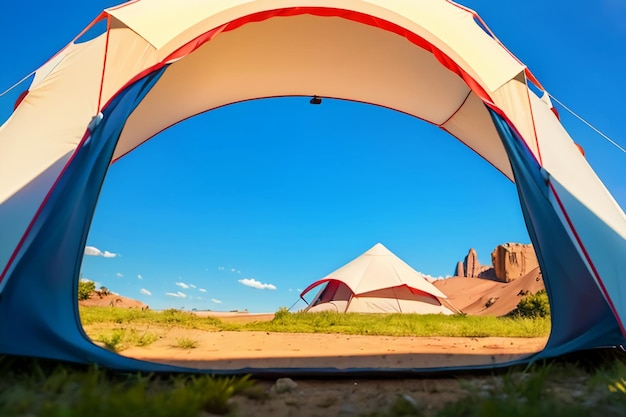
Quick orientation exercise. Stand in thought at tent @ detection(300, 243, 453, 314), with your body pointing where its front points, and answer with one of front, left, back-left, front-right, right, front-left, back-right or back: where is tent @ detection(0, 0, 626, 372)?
front-left

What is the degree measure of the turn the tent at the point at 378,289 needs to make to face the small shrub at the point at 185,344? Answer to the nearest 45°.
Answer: approximately 45° to its left

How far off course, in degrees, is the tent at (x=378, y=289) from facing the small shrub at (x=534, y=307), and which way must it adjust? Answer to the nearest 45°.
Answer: approximately 135° to its left

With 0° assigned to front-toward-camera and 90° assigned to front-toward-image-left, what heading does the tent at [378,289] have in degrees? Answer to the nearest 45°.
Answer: approximately 45°

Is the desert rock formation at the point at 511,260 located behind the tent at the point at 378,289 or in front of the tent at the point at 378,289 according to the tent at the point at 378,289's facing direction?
behind

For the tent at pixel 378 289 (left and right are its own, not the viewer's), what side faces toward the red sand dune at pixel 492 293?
back
